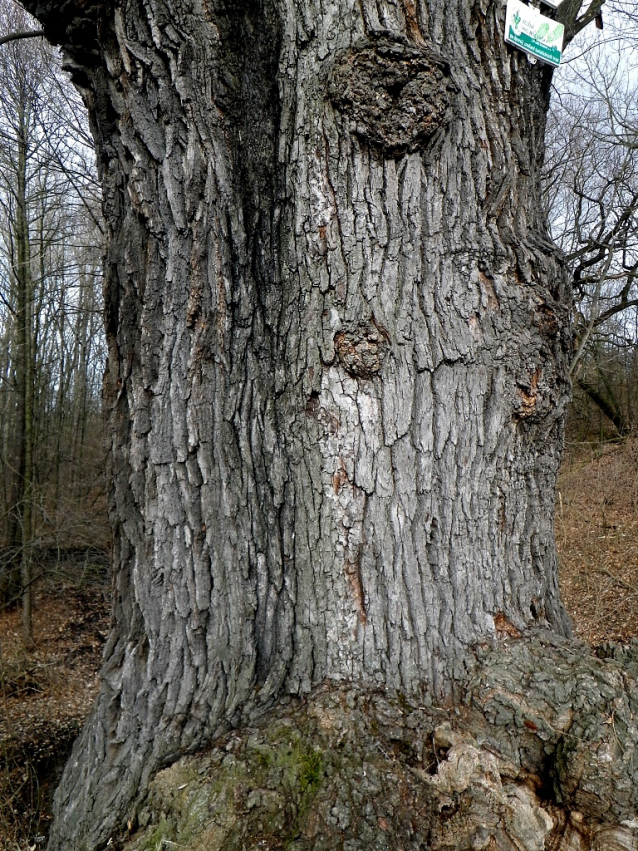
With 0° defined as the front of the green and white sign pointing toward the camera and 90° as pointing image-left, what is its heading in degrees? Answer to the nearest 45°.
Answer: approximately 315°

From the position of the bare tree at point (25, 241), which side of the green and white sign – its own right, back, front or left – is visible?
back
